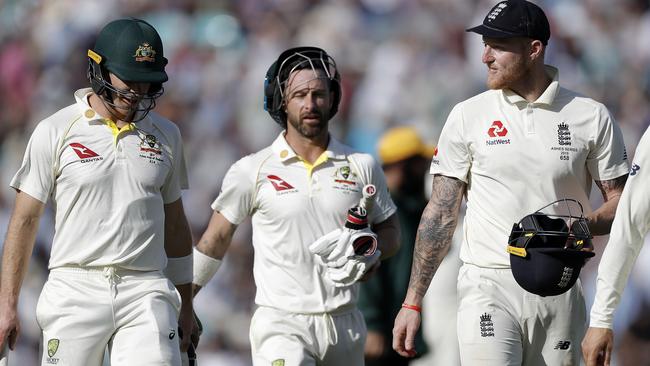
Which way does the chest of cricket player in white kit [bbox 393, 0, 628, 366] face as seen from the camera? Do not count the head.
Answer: toward the camera

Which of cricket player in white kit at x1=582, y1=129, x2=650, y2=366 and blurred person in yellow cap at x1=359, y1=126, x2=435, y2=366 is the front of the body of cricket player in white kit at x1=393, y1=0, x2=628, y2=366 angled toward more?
the cricket player in white kit

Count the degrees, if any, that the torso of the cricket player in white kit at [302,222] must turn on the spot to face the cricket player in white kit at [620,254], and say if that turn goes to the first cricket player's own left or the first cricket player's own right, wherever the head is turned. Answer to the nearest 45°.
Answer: approximately 45° to the first cricket player's own left

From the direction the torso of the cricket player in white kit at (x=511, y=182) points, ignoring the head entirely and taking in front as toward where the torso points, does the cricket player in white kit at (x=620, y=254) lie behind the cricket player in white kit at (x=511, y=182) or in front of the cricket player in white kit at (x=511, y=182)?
in front

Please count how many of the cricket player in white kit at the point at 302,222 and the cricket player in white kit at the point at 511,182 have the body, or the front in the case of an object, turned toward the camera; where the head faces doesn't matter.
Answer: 2

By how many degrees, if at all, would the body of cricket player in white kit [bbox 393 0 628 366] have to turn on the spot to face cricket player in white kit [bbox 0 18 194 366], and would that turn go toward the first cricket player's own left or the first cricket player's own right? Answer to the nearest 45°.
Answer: approximately 90° to the first cricket player's own right

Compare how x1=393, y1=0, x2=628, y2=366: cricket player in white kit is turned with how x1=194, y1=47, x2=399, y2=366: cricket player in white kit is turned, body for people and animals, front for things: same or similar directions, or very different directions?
same or similar directions

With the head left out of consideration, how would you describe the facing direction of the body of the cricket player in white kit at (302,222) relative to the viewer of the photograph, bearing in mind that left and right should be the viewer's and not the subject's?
facing the viewer

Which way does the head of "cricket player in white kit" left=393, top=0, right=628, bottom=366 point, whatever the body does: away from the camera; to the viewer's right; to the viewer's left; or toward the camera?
to the viewer's left

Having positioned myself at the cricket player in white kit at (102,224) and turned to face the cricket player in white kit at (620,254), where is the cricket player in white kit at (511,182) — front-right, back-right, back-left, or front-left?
front-left
